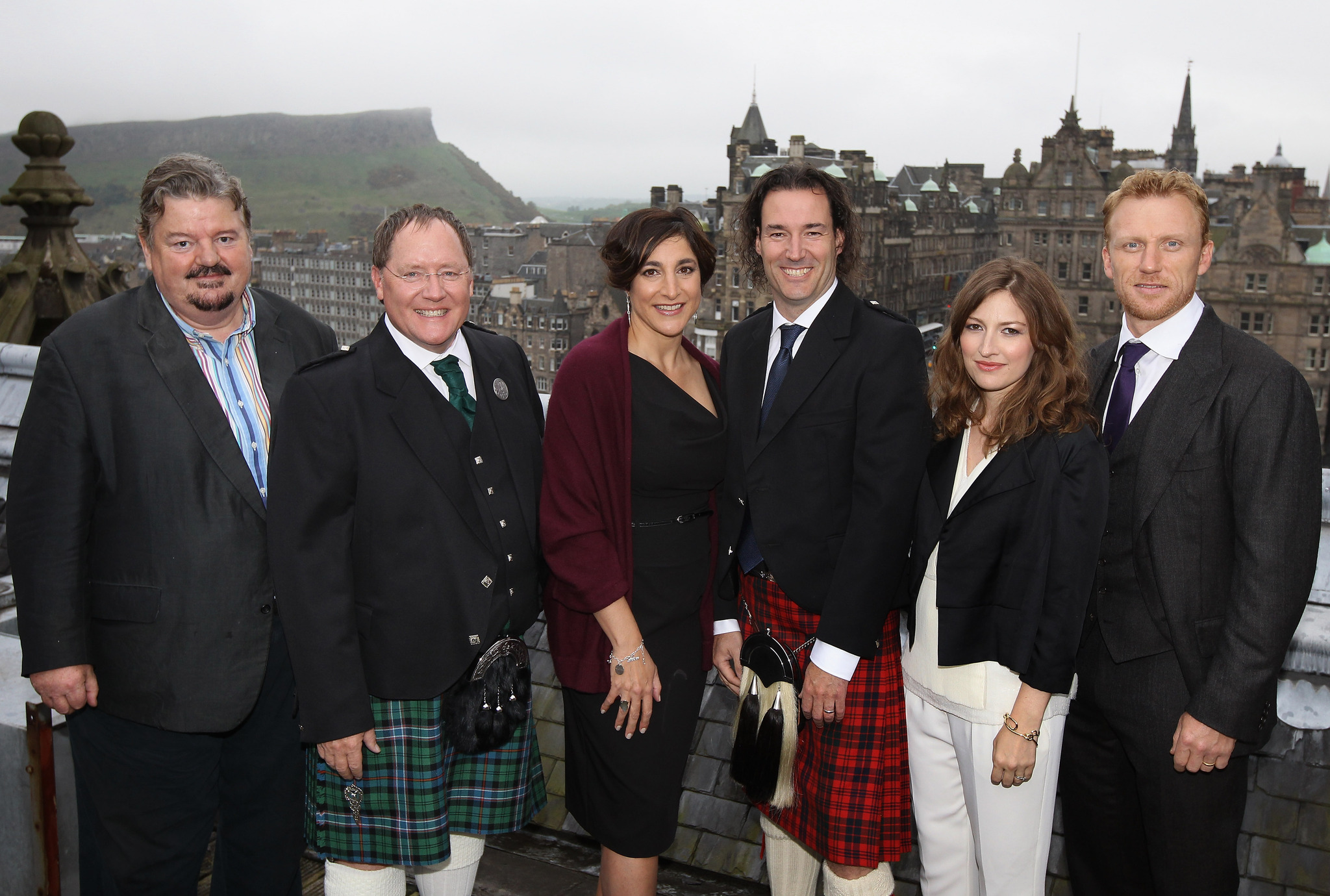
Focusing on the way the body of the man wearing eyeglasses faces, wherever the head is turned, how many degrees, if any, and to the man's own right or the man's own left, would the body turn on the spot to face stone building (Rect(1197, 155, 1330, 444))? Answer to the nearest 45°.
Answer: approximately 90° to the man's own left

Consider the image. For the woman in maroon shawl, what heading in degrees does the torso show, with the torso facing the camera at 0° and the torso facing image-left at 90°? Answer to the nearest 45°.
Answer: approximately 315°

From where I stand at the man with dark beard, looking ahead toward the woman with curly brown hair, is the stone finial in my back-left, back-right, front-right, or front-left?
back-left

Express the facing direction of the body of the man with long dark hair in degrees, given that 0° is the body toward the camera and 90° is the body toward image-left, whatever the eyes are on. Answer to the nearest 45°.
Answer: approximately 45°

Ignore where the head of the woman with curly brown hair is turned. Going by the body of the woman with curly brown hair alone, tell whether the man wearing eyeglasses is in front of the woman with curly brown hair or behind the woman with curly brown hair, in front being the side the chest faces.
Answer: in front

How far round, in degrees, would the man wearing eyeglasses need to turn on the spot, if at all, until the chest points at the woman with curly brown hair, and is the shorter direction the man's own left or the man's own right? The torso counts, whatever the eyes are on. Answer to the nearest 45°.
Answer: approximately 45° to the man's own left
